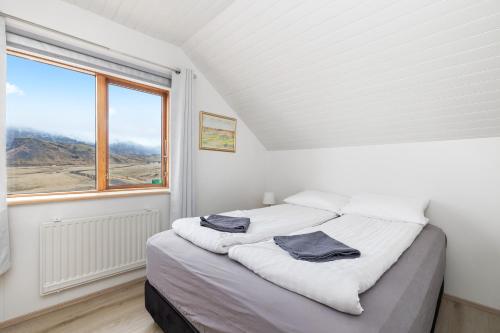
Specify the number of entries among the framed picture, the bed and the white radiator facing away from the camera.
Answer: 0

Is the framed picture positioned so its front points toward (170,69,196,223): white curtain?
no

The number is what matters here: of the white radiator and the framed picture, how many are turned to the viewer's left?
0

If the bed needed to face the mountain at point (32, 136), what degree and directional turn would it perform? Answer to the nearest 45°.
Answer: approximately 45° to its right

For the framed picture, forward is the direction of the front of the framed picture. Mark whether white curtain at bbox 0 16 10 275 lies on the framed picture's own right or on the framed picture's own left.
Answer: on the framed picture's own right

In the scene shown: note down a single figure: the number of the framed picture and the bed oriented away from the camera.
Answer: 0

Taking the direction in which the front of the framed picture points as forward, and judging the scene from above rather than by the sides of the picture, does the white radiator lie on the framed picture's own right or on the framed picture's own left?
on the framed picture's own right

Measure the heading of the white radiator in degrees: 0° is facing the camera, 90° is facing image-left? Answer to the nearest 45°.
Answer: approximately 315°

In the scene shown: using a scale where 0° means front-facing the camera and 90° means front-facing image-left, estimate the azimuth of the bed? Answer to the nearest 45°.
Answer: approximately 45°

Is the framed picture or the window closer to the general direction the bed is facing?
the window

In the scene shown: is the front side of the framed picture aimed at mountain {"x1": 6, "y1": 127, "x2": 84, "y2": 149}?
no

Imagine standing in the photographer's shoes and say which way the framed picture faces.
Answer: facing the viewer and to the right of the viewer
